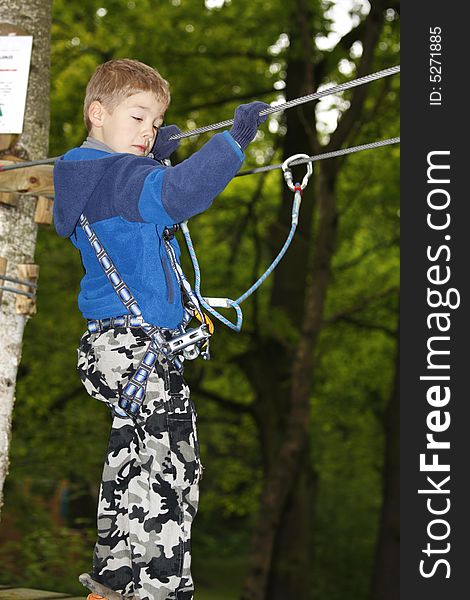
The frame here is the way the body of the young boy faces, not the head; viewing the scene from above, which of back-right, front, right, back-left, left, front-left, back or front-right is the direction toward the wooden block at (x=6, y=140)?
back-left

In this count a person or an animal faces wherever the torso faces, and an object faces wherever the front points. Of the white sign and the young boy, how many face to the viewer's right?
1

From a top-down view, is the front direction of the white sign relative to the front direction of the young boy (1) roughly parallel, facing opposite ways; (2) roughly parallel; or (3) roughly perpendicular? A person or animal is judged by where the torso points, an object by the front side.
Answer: roughly perpendicular

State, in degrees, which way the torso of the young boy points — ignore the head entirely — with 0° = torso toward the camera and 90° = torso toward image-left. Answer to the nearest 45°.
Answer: approximately 270°

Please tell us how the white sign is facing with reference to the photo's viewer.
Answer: facing the viewer

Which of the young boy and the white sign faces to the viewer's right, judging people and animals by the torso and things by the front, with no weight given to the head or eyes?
the young boy
